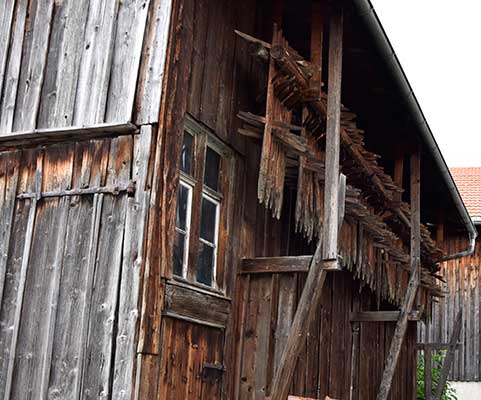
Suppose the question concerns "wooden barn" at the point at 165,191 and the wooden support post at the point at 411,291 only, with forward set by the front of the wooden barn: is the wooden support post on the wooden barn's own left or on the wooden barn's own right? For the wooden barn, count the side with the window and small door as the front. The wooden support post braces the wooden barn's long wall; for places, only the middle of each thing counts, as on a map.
on the wooden barn's own left

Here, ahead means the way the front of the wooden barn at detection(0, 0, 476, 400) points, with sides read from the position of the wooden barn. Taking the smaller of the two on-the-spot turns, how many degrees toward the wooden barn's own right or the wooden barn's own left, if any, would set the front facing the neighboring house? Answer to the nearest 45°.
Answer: approximately 90° to the wooden barn's own left

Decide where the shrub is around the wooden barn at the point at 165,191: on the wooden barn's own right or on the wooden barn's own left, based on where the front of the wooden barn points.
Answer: on the wooden barn's own left
